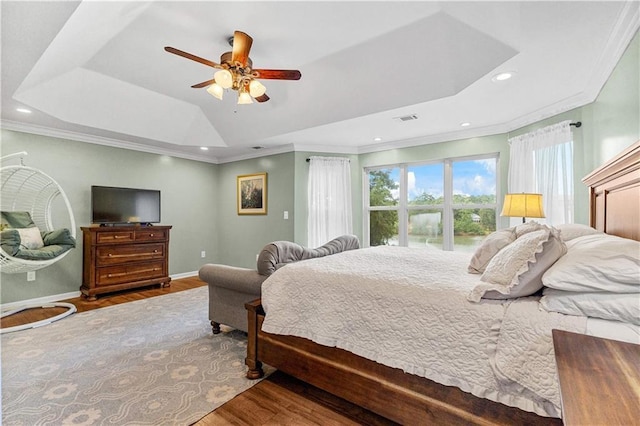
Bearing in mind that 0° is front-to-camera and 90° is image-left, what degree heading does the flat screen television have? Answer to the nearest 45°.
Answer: approximately 315°

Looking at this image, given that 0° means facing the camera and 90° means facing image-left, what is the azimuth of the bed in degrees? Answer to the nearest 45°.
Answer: approximately 135°

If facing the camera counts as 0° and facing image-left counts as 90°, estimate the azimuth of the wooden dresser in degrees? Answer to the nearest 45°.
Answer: approximately 315°

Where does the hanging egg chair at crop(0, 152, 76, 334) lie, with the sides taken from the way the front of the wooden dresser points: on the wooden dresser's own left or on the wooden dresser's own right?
on the wooden dresser's own right
